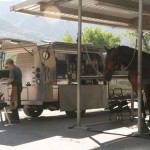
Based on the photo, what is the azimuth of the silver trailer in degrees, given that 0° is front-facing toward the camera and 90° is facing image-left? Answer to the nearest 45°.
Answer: approximately 225°

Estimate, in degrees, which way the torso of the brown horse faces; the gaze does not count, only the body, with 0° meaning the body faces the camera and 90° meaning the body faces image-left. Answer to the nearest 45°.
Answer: approximately 90°

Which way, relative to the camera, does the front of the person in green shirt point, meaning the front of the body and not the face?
to the viewer's left
